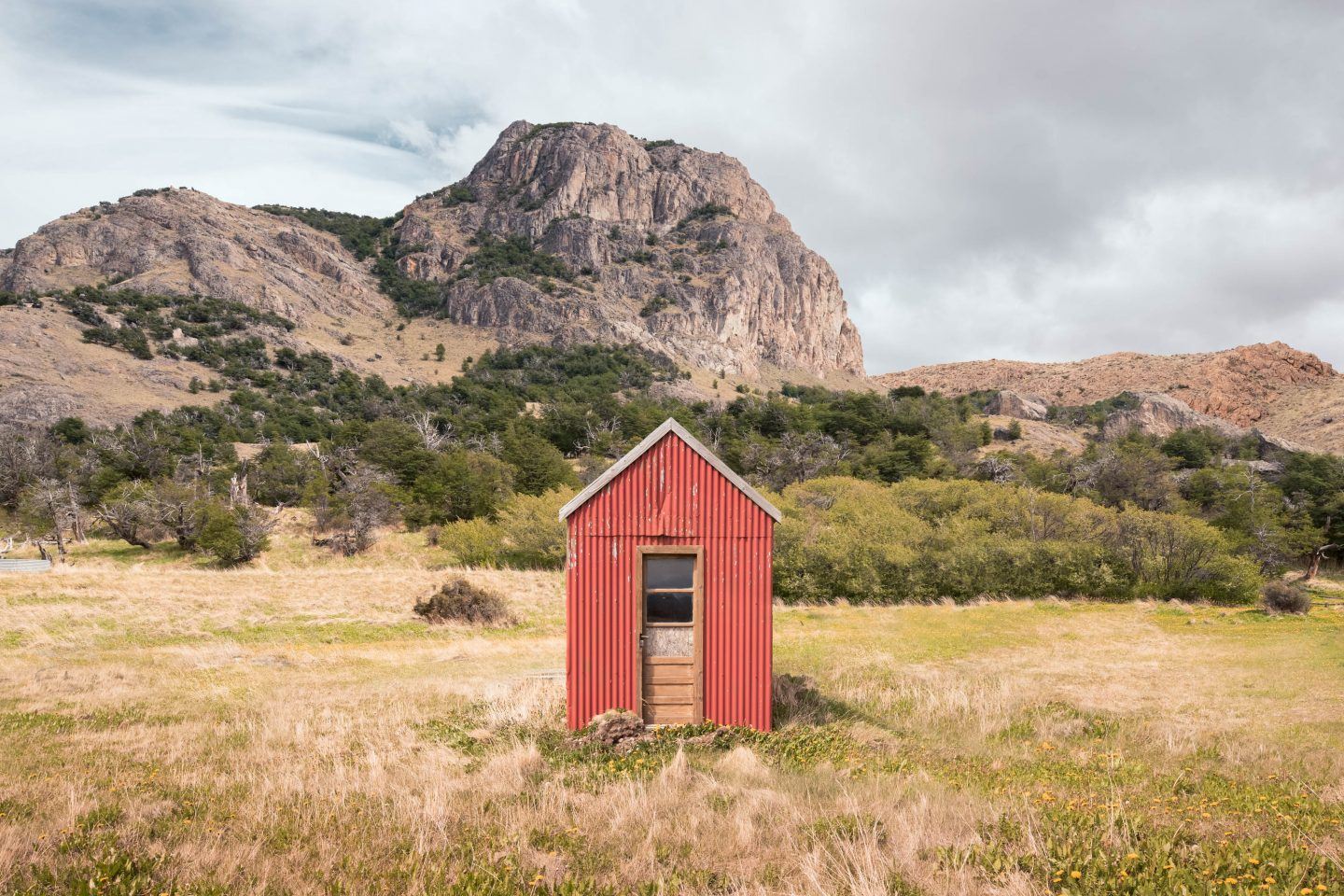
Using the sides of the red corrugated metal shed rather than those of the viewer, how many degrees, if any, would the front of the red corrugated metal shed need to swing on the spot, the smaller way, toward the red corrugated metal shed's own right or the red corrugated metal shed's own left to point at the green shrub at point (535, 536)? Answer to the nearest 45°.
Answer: approximately 180°

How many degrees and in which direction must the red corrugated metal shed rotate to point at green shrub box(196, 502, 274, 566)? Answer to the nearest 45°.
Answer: approximately 135° to its right

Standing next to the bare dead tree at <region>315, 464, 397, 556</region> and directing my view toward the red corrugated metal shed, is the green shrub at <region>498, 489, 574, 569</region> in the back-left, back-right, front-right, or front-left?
front-left

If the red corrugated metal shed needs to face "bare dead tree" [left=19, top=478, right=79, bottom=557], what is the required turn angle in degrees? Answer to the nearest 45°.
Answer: approximately 135° to its right

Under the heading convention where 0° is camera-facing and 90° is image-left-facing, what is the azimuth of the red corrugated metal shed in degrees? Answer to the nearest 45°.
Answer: approximately 0°

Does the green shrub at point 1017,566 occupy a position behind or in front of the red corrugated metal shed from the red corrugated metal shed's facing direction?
behind

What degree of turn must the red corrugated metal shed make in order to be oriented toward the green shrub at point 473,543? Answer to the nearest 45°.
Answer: approximately 180°
